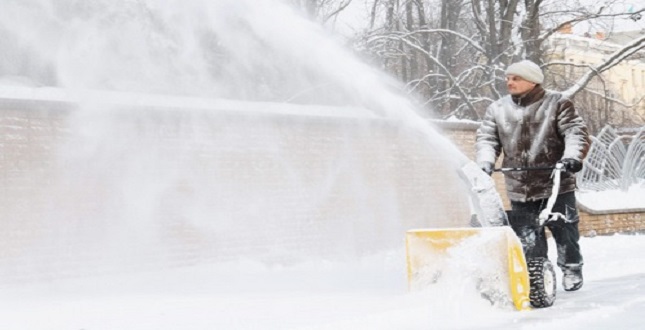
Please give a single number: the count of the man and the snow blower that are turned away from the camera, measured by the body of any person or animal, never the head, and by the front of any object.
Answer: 0

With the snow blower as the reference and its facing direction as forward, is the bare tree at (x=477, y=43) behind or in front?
behind

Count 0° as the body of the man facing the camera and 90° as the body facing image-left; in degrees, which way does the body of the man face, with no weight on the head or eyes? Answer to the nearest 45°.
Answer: approximately 45°

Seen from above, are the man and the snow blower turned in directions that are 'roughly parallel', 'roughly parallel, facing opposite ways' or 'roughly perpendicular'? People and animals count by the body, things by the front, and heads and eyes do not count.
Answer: roughly parallel

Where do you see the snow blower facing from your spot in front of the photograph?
facing the viewer and to the left of the viewer

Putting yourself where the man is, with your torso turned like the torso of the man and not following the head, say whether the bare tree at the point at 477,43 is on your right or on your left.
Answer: on your right
